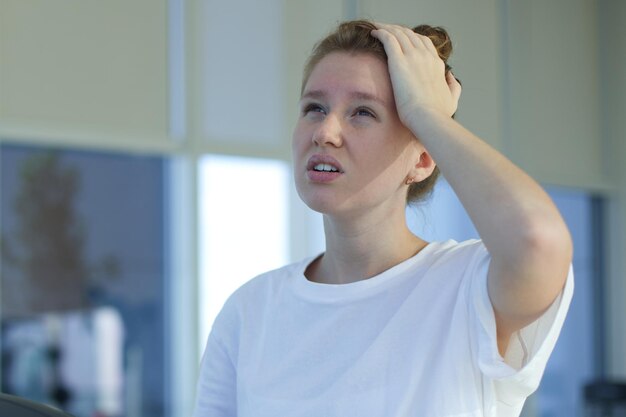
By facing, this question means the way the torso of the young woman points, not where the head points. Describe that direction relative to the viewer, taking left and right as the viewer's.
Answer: facing the viewer and to the left of the viewer

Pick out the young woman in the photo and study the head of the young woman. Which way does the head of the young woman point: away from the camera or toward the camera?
toward the camera

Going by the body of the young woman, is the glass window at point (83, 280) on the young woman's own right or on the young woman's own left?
on the young woman's own right

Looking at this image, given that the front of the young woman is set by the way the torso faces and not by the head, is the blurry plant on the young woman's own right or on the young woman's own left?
on the young woman's own right
